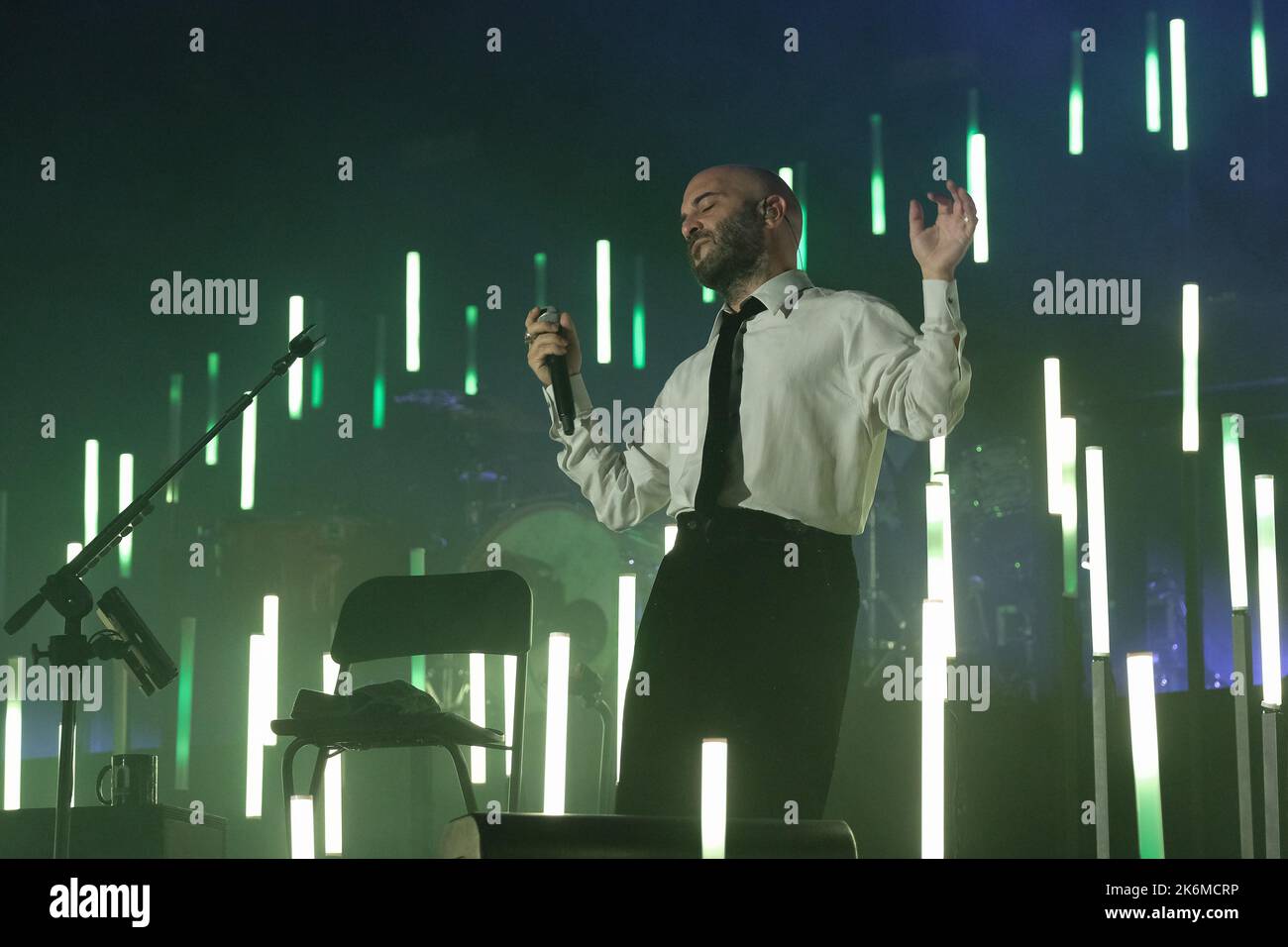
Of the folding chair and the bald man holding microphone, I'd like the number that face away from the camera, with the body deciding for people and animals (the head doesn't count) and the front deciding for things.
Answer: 0

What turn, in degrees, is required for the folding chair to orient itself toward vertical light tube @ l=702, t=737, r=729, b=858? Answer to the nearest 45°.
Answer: approximately 45° to its left

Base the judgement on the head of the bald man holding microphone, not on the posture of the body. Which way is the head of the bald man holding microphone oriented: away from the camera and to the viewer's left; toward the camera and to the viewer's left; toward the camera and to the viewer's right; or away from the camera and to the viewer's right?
toward the camera and to the viewer's left

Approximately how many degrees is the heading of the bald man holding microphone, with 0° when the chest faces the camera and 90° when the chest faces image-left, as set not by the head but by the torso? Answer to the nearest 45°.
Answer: approximately 45°

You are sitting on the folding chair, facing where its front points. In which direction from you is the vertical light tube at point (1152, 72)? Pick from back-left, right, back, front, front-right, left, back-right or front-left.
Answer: back-left

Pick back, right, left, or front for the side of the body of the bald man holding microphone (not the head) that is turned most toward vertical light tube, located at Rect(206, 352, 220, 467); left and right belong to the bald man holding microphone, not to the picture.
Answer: right

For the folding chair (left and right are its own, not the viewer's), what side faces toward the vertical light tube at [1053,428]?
left

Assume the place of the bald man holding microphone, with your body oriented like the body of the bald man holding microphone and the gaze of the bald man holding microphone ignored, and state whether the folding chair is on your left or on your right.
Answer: on your right
